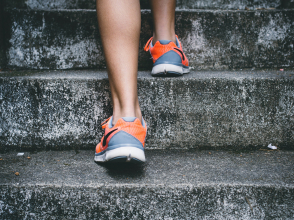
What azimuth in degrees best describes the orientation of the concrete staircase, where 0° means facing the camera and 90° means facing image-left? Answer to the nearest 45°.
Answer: approximately 0°
